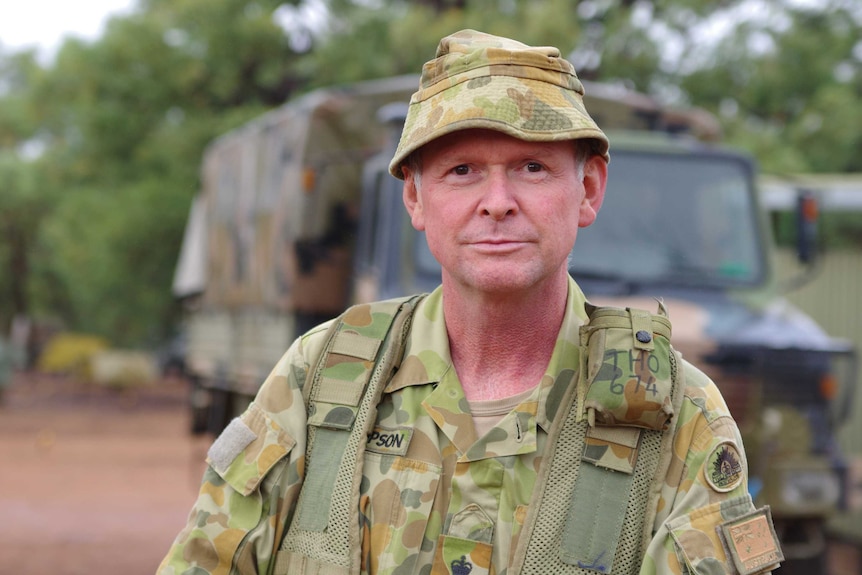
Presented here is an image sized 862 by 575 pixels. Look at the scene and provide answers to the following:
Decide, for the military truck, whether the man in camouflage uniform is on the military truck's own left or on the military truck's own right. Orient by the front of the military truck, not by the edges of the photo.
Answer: on the military truck's own right

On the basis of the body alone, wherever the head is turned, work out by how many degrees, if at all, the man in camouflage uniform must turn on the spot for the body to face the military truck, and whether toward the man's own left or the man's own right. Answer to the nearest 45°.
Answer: approximately 180°

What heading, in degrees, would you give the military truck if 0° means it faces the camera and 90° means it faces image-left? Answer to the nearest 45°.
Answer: approximately 315°
